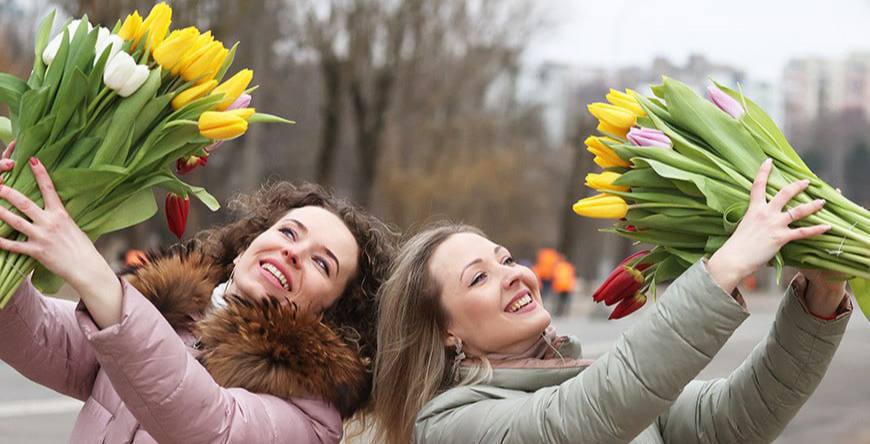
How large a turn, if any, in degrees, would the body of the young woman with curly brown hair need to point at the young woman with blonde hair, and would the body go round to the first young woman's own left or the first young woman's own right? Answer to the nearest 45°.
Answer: approximately 135° to the first young woman's own left

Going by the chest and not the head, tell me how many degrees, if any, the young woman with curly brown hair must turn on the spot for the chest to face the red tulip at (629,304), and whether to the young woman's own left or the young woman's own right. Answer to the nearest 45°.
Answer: approximately 135° to the young woman's own left

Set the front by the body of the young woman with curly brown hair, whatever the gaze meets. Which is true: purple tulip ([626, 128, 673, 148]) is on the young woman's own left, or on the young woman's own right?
on the young woman's own left

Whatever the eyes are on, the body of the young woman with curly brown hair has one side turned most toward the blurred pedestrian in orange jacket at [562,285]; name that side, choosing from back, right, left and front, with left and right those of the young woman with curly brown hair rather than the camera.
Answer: back

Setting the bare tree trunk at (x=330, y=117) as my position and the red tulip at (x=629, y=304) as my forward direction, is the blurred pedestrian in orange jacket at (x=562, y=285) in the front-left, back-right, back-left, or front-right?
front-left

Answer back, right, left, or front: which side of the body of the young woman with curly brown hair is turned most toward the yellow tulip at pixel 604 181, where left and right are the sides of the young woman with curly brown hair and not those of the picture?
left

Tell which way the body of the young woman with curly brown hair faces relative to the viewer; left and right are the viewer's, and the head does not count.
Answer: facing the viewer and to the left of the viewer

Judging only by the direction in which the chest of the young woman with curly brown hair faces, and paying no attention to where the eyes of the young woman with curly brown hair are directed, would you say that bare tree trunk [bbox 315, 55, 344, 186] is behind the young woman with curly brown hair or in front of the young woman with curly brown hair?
behind

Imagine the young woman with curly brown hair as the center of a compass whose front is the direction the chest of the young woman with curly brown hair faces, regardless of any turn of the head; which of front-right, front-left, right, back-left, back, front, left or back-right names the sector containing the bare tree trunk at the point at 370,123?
back-right
